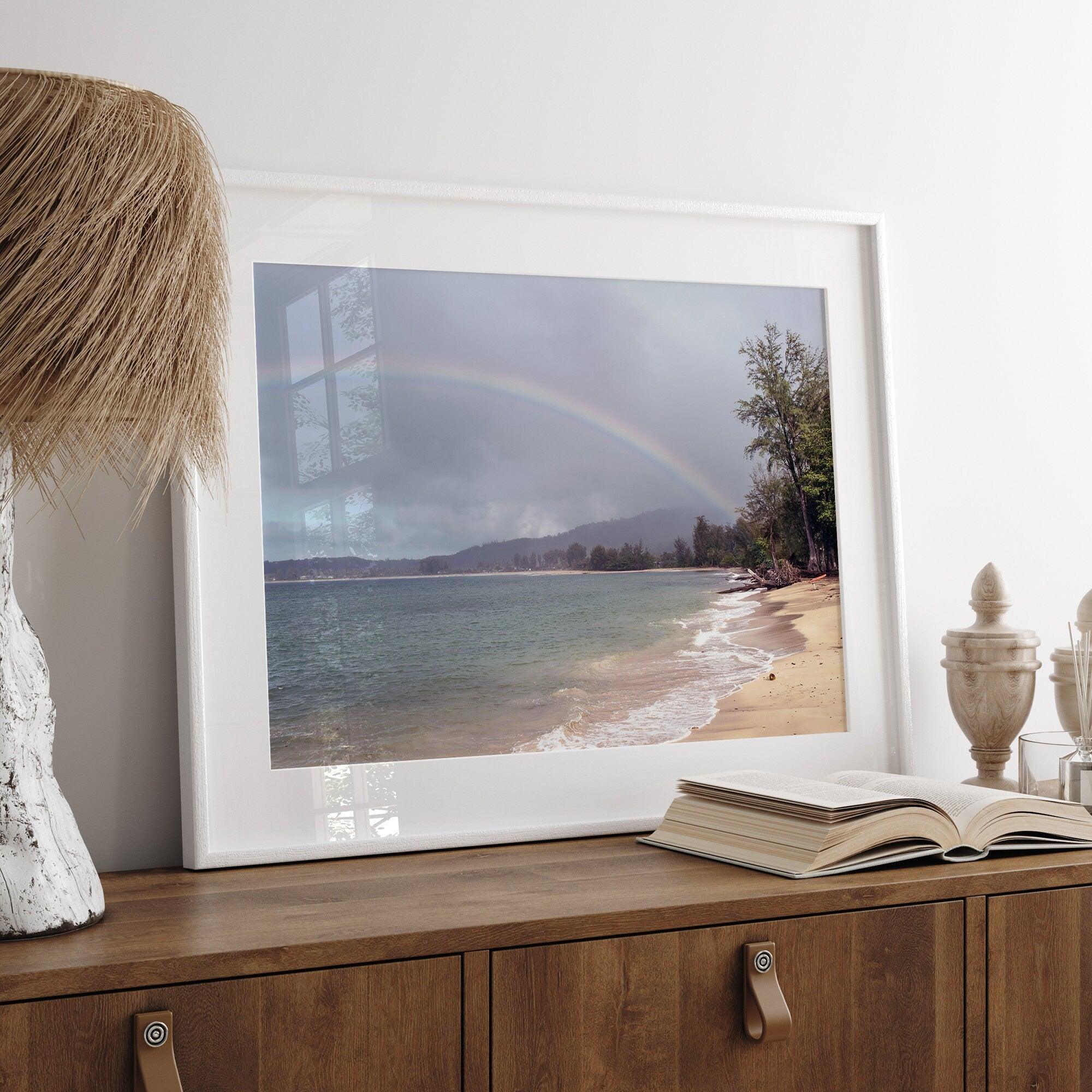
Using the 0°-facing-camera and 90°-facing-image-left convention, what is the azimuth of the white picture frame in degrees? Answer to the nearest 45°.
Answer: approximately 315°

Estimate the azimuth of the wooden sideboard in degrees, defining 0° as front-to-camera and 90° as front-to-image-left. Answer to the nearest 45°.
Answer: approximately 315°
